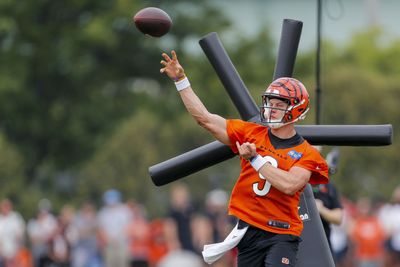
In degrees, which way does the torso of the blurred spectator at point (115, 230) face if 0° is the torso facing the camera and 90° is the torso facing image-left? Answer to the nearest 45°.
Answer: approximately 0°

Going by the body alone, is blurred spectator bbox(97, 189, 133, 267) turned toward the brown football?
yes

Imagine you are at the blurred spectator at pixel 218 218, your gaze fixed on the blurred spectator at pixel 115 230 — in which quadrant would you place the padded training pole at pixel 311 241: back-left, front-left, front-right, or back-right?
back-left

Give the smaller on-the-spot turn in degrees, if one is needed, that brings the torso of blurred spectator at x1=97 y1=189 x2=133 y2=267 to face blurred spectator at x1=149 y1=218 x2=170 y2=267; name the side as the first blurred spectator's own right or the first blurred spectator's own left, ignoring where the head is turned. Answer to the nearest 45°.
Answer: approximately 45° to the first blurred spectator's own left

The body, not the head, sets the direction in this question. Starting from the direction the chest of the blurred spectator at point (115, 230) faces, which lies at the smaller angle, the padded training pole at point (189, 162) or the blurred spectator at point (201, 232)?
the padded training pole

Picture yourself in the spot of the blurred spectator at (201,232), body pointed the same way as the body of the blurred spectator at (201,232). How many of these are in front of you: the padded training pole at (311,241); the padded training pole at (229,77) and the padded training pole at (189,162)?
3

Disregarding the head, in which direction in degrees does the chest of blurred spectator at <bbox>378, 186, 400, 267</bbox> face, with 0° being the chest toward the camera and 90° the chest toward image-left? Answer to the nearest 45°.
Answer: approximately 0°

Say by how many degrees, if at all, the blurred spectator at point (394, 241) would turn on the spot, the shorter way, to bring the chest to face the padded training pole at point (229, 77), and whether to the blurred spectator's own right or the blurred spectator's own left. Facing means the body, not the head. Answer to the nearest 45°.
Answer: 0° — they already face it

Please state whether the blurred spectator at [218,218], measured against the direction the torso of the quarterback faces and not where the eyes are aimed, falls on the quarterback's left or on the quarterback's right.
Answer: on the quarterback's right

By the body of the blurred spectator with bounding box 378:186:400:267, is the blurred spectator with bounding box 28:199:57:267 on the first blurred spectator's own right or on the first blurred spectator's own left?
on the first blurred spectator's own right
